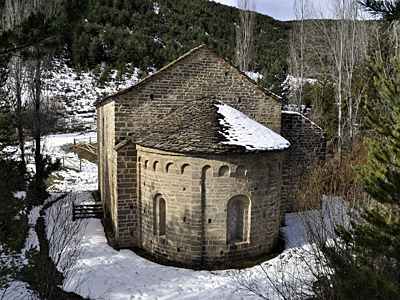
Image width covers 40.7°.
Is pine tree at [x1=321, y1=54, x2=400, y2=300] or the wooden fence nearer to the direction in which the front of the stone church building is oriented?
the wooden fence

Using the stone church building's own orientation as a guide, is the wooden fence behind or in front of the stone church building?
in front

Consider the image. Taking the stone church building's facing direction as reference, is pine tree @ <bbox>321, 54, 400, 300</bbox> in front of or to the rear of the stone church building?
to the rear

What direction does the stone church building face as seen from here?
away from the camera
